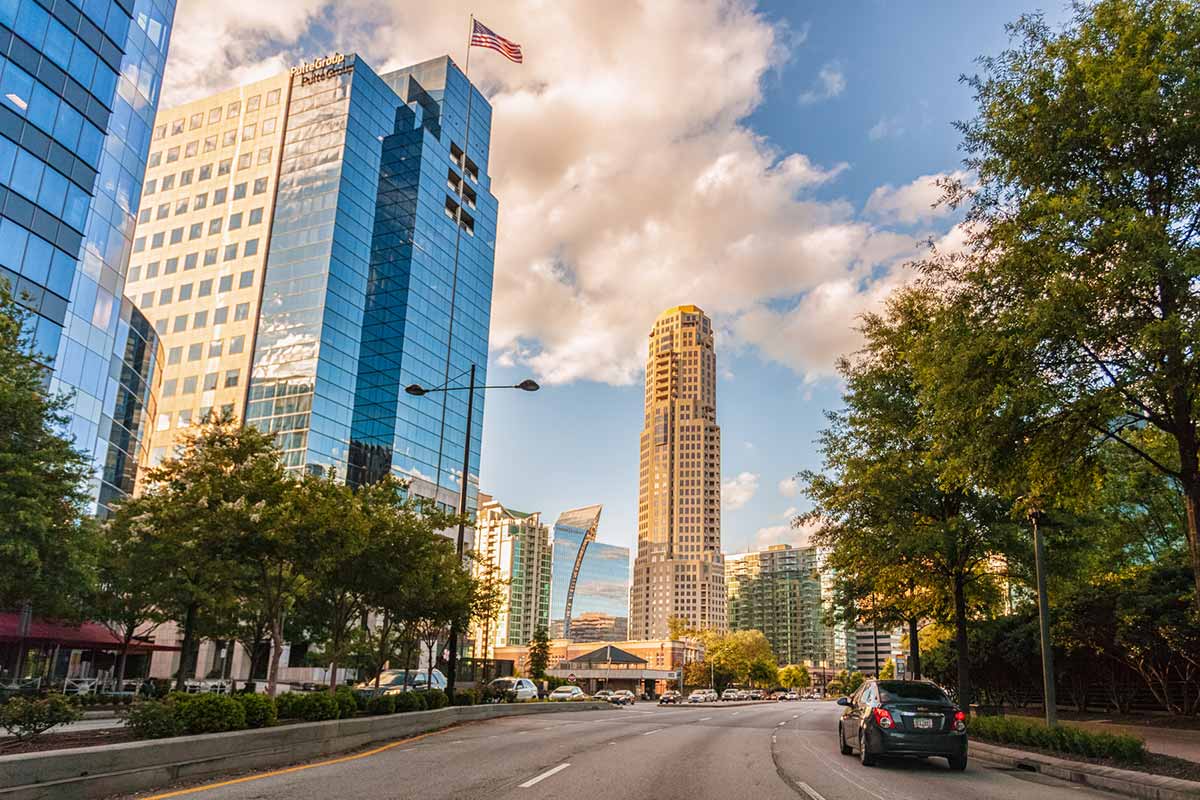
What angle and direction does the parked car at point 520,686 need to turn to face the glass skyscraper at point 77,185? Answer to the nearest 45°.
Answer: approximately 45° to its right

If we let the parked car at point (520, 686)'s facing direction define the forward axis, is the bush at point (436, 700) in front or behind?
in front

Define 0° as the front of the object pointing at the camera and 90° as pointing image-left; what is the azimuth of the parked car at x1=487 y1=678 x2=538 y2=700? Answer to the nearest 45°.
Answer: approximately 45°

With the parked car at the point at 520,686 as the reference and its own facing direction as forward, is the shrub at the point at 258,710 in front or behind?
in front

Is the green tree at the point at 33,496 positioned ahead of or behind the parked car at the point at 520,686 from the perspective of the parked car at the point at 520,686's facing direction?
ahead

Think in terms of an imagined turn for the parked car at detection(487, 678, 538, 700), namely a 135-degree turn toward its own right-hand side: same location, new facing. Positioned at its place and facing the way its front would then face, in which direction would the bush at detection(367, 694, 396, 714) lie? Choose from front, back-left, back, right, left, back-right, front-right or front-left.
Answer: back

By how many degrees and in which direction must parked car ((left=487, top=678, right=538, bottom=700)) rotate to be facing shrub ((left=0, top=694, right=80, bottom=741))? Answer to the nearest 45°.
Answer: approximately 45° to its left

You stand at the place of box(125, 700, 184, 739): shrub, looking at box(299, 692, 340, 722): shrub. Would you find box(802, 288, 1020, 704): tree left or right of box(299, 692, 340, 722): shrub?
right

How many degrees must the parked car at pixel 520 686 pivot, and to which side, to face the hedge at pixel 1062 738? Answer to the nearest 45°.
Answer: approximately 45° to its left
